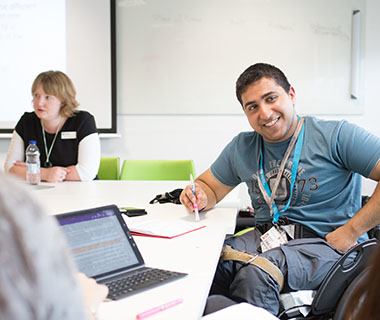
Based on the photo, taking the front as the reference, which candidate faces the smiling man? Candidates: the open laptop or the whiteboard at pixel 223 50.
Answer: the whiteboard

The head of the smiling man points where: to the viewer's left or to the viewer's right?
to the viewer's left

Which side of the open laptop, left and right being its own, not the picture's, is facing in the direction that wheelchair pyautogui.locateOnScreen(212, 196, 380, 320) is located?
left

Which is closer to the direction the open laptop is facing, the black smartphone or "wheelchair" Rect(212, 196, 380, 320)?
the wheelchair

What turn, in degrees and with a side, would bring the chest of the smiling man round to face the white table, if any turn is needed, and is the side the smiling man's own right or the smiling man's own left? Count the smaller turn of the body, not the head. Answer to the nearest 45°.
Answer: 0° — they already face it

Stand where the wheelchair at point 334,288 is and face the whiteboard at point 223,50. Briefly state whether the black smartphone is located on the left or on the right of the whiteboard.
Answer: left

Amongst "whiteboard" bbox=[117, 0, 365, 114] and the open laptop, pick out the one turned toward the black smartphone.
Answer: the whiteboard

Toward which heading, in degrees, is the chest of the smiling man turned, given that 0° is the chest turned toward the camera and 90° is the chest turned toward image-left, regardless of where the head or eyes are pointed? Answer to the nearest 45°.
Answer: approximately 45°
